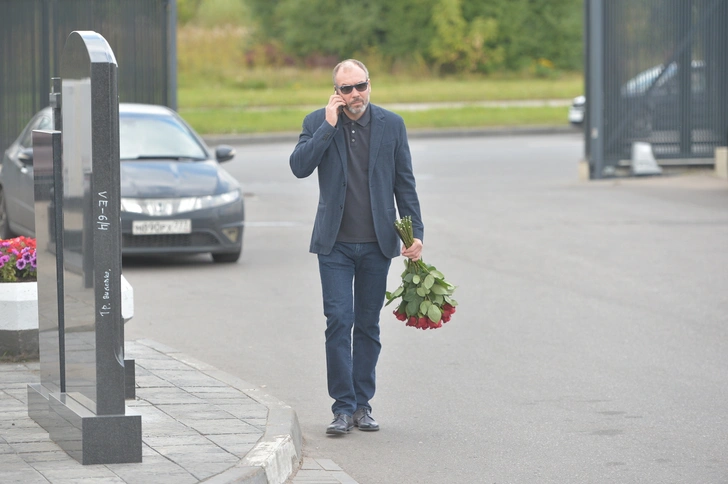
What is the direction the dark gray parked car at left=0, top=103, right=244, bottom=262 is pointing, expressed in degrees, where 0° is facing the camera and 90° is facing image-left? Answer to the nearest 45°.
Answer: approximately 0°

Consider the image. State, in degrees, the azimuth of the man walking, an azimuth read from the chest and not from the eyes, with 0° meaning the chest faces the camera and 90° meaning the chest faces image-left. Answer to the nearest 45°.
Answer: approximately 0°

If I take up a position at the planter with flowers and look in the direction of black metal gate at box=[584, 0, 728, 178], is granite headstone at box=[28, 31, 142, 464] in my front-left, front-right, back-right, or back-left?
back-right

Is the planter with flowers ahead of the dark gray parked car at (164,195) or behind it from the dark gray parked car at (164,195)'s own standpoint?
ahead

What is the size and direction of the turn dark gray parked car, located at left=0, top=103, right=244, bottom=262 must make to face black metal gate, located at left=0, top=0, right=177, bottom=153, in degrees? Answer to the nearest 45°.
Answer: approximately 180°

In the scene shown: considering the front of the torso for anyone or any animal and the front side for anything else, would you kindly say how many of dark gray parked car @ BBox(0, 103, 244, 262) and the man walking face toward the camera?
2

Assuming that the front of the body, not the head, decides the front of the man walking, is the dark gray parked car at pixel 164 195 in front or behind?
behind

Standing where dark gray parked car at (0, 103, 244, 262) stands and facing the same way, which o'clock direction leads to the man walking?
The man walking is roughly at 12 o'clock from the dark gray parked car.

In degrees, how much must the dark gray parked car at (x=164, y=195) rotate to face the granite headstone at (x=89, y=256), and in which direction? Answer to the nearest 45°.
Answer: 0° — it already faces it

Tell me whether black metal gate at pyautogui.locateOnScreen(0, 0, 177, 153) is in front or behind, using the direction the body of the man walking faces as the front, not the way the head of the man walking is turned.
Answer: behind
